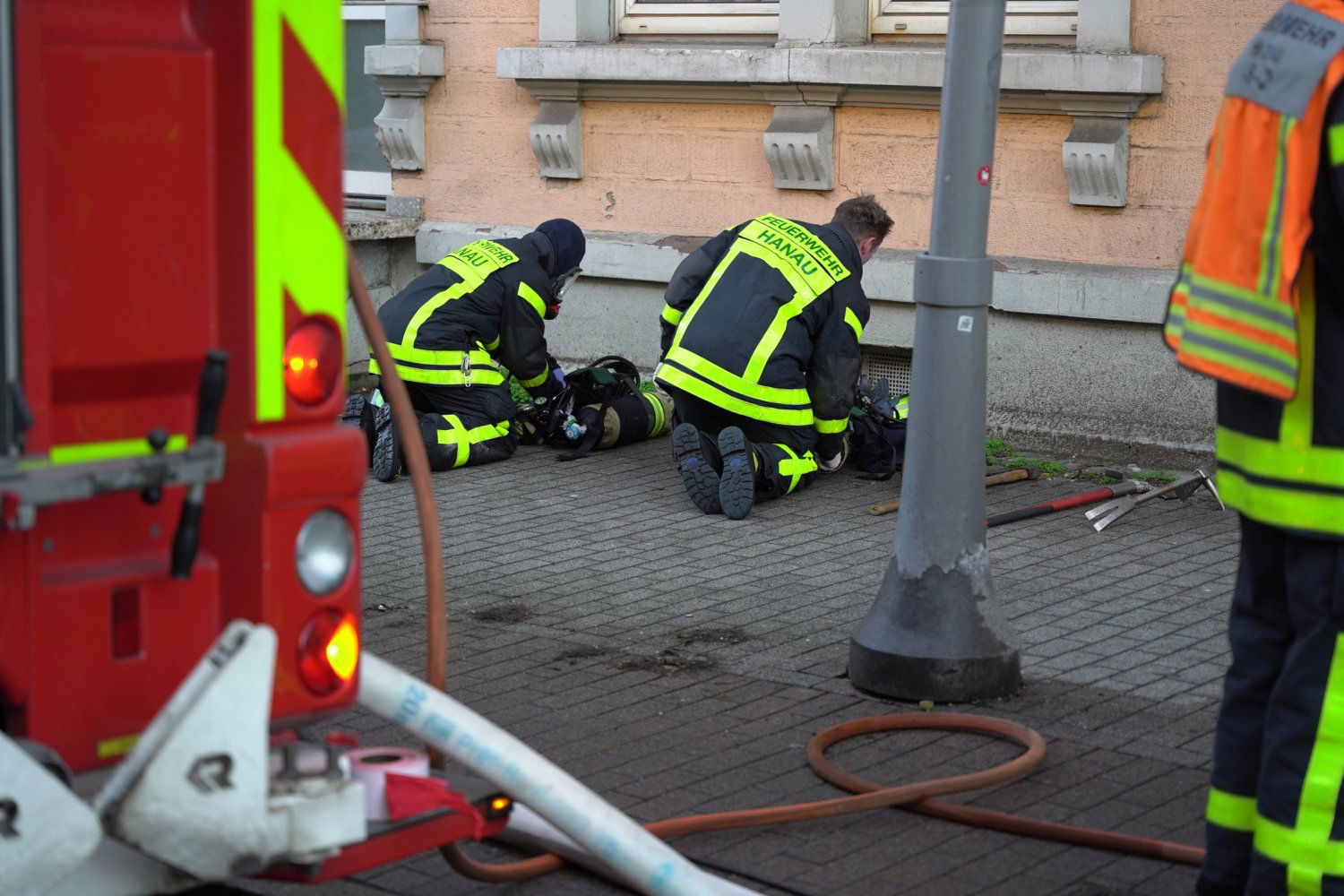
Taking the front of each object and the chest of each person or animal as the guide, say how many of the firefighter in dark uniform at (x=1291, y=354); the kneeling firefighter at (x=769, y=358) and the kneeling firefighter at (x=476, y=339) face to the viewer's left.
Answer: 0

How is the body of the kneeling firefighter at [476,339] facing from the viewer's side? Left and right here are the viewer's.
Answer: facing away from the viewer and to the right of the viewer

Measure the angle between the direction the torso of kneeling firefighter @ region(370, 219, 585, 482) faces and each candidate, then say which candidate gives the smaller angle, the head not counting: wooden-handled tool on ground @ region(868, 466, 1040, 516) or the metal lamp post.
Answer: the wooden-handled tool on ground

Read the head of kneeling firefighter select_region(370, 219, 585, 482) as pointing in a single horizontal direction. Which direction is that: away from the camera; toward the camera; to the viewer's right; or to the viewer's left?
to the viewer's right

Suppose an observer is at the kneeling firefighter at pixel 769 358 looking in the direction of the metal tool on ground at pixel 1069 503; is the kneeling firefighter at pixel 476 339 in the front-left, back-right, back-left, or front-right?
back-left

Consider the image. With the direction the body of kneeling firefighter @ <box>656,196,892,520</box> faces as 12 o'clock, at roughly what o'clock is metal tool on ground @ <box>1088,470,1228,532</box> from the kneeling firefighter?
The metal tool on ground is roughly at 2 o'clock from the kneeling firefighter.

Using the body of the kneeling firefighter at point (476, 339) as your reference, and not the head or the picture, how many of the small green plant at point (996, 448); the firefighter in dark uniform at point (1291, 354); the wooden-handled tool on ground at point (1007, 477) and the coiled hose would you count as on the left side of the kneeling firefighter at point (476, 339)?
0

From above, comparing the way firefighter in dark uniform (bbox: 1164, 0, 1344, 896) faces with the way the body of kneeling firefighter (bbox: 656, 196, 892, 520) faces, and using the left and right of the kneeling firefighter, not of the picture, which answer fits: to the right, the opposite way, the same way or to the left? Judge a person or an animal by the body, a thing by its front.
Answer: the same way

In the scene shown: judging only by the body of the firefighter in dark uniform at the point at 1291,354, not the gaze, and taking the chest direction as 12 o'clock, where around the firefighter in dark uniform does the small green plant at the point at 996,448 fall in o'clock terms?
The small green plant is roughly at 10 o'clock from the firefighter in dark uniform.

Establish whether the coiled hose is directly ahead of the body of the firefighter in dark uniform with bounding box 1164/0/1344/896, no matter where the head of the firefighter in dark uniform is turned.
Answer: no

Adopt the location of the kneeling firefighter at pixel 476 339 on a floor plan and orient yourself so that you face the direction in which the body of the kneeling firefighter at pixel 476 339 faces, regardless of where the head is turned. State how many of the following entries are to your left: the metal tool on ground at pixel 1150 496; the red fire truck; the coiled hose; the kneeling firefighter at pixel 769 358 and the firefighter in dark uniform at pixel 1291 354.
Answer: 0

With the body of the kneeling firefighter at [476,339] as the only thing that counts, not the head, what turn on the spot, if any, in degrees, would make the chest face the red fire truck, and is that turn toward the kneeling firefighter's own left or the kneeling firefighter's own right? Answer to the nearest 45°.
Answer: approximately 135° to the kneeling firefighter's own right

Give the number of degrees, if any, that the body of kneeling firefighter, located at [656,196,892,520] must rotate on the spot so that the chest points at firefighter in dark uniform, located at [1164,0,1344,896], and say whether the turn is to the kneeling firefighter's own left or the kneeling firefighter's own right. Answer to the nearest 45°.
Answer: approximately 135° to the kneeling firefighter's own right

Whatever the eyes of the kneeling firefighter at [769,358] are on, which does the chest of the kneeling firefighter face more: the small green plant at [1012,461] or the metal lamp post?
the small green plant

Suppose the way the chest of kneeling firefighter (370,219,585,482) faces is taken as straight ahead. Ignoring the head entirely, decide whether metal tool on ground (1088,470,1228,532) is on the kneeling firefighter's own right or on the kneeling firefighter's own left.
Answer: on the kneeling firefighter's own right

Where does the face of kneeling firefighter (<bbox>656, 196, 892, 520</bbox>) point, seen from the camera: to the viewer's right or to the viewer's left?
to the viewer's right

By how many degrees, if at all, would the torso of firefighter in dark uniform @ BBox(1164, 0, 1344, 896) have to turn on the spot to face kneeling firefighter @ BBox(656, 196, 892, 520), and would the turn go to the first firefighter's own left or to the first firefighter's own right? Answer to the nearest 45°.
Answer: approximately 90° to the first firefighter's own left
